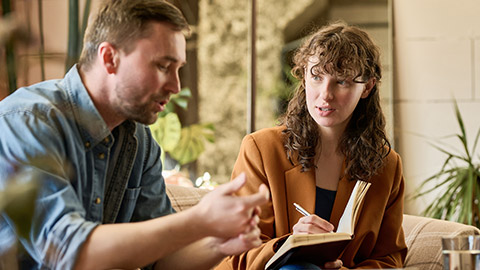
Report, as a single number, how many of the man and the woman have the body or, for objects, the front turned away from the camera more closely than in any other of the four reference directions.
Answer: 0

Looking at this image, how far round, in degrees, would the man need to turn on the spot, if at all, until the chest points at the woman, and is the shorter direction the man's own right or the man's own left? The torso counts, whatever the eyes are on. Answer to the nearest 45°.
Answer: approximately 90° to the man's own left

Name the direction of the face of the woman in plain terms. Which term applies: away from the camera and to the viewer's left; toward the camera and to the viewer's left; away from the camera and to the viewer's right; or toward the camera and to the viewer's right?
toward the camera and to the viewer's left

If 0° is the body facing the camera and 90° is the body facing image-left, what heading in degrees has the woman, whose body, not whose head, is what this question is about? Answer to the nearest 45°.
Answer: approximately 0°
